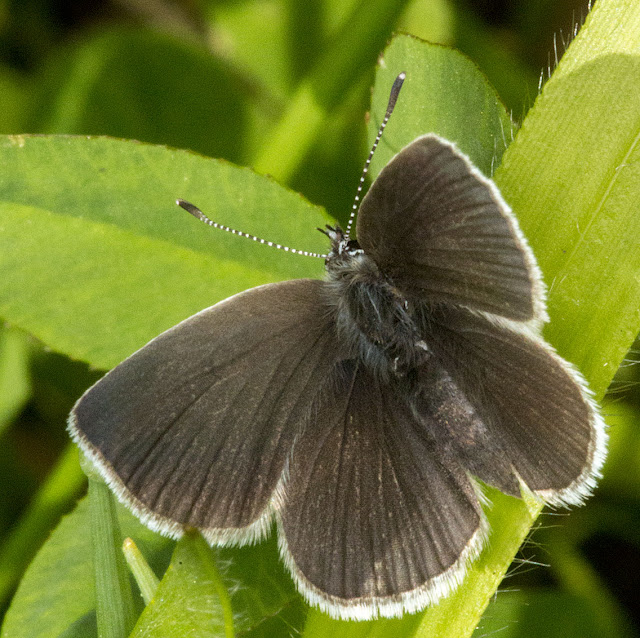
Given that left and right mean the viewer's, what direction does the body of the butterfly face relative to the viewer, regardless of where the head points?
facing away from the viewer and to the left of the viewer

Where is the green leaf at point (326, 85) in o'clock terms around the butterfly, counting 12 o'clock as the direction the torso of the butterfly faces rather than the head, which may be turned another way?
The green leaf is roughly at 1 o'clock from the butterfly.

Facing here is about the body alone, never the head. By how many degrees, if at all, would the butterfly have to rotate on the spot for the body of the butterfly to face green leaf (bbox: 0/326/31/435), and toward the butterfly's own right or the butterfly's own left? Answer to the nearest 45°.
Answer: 0° — it already faces it

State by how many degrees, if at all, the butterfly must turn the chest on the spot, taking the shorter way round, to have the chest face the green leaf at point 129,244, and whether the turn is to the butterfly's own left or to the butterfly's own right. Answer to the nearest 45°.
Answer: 0° — it already faces it
